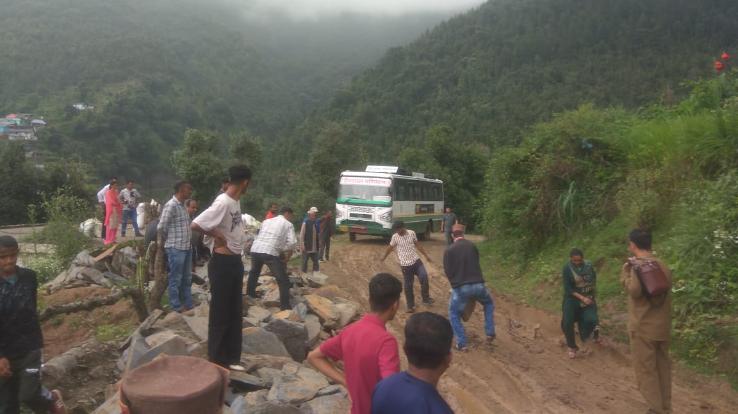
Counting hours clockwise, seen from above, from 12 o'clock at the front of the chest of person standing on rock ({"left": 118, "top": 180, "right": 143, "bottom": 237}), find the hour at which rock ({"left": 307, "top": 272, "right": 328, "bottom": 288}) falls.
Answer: The rock is roughly at 11 o'clock from the person standing on rock.

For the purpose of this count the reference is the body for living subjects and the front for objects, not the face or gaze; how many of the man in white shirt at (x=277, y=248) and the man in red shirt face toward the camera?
0

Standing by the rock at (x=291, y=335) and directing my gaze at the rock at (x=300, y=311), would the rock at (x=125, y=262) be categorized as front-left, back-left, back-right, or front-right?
front-left

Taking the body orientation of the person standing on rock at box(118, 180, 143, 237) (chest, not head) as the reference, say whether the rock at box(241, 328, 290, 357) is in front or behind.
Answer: in front

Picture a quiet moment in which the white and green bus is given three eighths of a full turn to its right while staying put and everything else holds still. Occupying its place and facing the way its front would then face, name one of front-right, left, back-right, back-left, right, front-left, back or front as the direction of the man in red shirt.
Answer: back

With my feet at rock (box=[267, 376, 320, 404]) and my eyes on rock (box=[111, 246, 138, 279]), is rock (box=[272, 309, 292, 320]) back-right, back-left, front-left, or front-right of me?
front-right

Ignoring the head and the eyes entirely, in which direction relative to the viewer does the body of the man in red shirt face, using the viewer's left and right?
facing away from the viewer and to the right of the viewer

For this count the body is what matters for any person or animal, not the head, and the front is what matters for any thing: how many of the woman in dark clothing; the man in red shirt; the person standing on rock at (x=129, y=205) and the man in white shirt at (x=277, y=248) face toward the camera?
2

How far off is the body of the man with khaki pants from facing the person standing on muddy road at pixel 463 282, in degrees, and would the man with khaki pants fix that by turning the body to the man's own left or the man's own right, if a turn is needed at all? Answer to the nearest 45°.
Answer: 0° — they already face them

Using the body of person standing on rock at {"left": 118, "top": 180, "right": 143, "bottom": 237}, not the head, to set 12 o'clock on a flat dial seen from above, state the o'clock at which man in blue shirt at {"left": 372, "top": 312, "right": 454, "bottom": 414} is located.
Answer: The man in blue shirt is roughly at 12 o'clock from the person standing on rock.

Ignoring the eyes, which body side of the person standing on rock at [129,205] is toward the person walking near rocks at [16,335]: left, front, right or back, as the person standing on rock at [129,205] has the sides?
front

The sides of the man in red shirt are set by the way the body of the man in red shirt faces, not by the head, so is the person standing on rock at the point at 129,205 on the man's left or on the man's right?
on the man's left

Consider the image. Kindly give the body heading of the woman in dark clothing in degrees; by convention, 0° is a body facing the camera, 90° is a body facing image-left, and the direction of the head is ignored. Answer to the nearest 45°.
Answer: approximately 0°
